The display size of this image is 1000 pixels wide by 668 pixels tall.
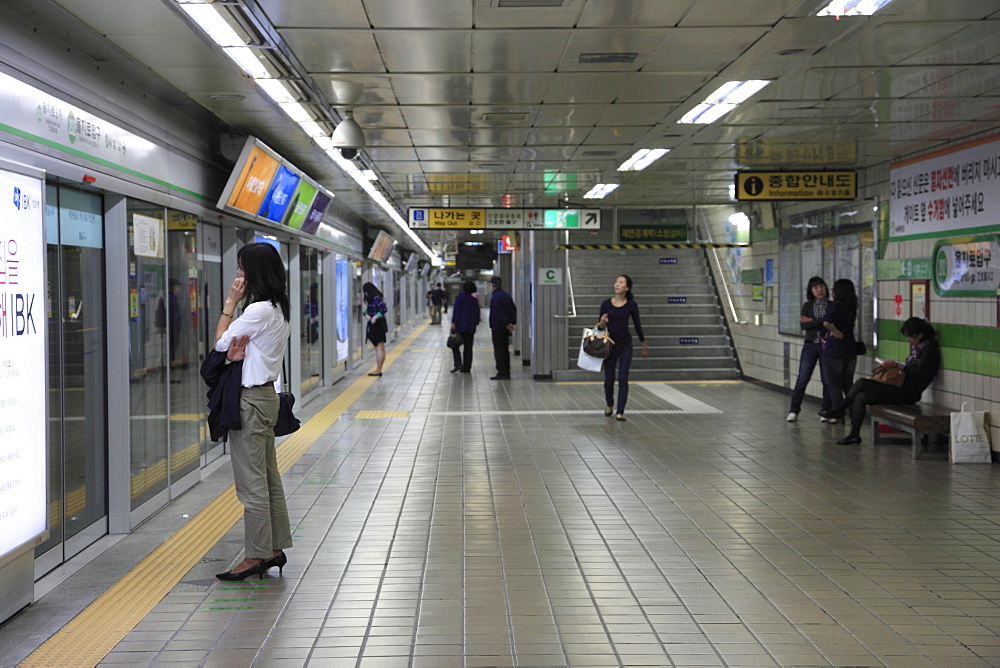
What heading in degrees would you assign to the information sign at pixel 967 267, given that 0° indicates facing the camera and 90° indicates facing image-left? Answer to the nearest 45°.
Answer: approximately 45°

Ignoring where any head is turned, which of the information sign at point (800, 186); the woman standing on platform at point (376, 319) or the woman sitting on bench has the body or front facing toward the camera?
the information sign

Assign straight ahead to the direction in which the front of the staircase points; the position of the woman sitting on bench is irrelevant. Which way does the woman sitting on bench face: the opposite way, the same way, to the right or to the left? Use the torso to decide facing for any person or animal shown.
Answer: to the right

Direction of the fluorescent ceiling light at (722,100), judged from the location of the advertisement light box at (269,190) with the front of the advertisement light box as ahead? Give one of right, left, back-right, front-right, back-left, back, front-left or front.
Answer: front

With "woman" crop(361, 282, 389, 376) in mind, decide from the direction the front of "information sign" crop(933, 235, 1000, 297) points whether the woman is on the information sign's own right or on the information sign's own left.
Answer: on the information sign's own right

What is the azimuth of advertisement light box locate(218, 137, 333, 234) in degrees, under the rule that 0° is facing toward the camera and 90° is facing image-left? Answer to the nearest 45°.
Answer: approximately 315°

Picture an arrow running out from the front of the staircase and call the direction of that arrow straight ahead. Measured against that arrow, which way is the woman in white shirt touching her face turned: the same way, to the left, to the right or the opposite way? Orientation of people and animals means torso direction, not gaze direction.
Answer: to the right

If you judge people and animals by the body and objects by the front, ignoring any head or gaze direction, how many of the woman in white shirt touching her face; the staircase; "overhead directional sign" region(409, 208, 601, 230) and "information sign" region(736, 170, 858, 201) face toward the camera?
3

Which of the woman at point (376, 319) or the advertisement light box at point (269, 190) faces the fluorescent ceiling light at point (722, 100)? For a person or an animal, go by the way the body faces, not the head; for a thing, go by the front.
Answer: the advertisement light box

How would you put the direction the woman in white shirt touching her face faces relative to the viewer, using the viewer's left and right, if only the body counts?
facing to the left of the viewer

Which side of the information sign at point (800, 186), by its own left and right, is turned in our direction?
front

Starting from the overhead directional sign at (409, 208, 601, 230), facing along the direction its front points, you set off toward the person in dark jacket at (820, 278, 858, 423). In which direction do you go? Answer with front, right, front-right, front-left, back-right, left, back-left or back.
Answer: front-left

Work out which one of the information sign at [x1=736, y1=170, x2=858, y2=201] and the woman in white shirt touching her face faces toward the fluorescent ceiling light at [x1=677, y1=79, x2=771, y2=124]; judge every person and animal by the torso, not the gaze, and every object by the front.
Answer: the information sign
